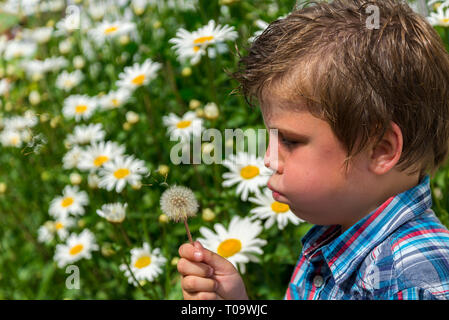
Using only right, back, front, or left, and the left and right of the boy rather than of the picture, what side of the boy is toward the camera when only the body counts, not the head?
left

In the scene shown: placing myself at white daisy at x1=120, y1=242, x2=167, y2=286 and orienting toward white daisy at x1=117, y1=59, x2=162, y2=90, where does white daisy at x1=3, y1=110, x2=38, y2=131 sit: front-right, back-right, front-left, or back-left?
front-left

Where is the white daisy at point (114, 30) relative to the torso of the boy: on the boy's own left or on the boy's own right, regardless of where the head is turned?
on the boy's own right

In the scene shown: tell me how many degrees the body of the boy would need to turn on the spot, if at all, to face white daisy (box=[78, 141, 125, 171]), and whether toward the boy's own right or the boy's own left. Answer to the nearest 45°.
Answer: approximately 45° to the boy's own right

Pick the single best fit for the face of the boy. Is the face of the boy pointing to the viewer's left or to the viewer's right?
to the viewer's left

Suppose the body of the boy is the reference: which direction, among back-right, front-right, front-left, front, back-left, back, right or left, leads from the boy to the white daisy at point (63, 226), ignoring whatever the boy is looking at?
front-right

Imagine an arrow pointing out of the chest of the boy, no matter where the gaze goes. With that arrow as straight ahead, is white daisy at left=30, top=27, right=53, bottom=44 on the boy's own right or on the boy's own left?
on the boy's own right

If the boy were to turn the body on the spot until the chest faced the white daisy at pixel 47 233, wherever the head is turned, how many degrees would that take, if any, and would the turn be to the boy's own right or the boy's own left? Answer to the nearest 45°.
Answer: approximately 45° to the boy's own right
